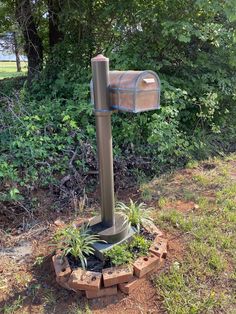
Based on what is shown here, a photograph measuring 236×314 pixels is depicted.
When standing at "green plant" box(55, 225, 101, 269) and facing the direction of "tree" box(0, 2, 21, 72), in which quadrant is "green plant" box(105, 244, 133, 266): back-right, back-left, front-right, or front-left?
back-right

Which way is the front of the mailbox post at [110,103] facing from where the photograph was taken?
facing the viewer and to the right of the viewer
